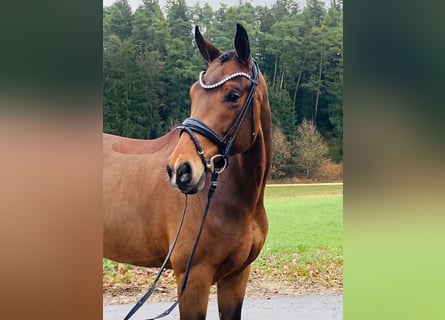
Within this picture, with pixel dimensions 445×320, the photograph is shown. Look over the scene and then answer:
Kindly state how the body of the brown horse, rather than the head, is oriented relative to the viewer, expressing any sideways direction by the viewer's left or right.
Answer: facing the viewer and to the right of the viewer
